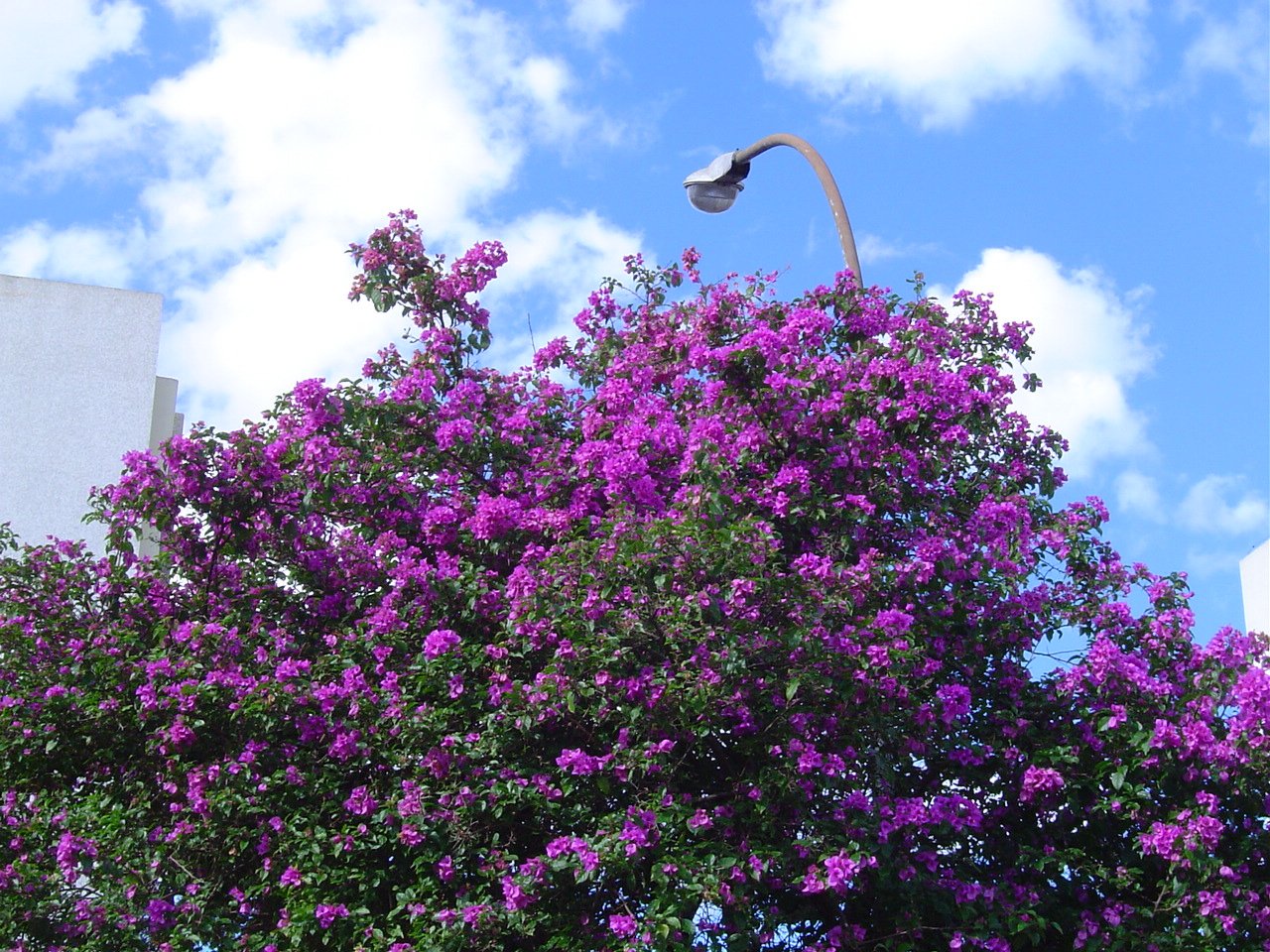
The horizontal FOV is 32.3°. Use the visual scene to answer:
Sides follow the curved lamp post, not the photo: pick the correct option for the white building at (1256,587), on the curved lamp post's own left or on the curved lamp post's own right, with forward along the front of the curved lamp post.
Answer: on the curved lamp post's own right

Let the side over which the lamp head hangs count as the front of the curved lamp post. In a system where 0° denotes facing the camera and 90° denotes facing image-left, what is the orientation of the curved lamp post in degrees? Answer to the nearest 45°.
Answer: approximately 90°
